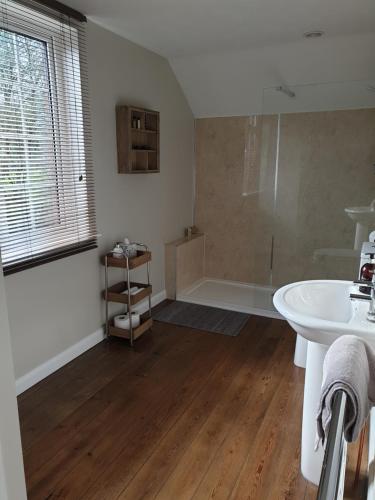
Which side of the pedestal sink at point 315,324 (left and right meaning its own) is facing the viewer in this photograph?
left

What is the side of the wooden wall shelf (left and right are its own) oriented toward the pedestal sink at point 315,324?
front

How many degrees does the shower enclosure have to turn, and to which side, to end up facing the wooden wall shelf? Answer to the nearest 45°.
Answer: approximately 45° to its right

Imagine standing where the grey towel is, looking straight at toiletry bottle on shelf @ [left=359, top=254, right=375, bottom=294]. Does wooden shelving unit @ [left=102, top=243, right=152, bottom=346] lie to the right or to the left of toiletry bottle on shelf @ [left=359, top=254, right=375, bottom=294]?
left

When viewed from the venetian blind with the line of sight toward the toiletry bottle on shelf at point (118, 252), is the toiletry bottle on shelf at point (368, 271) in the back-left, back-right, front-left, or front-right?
front-right

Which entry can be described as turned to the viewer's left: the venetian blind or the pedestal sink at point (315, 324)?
the pedestal sink

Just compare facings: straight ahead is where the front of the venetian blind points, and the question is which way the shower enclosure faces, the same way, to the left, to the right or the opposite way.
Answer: to the right

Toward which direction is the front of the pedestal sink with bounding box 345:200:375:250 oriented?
to the viewer's left

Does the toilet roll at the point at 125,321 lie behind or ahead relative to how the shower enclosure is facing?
ahead

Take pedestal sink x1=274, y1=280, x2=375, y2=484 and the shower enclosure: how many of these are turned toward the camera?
1

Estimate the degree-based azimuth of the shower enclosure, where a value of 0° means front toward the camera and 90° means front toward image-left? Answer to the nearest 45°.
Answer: approximately 0°

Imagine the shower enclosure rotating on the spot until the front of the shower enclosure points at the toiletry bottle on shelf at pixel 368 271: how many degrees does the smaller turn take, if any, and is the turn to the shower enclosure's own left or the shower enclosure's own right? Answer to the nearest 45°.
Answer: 0° — it already faces it
